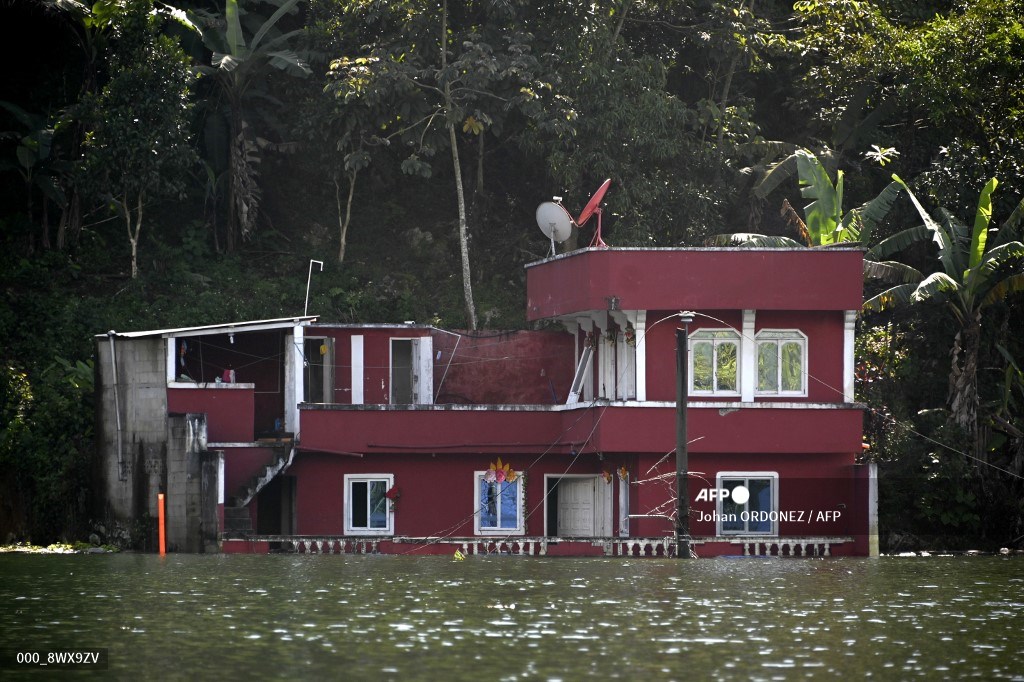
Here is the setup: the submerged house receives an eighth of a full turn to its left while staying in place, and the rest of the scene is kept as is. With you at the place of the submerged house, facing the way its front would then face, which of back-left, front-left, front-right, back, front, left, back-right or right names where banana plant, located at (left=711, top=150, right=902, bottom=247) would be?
left

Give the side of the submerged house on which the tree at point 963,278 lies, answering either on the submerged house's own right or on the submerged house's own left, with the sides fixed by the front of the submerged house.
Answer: on the submerged house's own left

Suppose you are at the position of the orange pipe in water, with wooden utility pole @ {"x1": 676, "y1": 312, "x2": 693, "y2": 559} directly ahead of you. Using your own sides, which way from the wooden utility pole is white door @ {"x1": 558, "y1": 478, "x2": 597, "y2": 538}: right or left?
left

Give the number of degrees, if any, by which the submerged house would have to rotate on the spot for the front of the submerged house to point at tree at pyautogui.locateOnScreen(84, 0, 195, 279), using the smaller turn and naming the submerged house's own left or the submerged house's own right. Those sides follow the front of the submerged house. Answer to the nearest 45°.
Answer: approximately 135° to the submerged house's own right

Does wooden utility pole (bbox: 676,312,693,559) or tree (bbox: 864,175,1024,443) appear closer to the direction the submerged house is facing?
the wooden utility pole

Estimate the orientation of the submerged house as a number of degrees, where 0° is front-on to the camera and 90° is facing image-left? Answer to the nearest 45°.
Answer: approximately 0°
